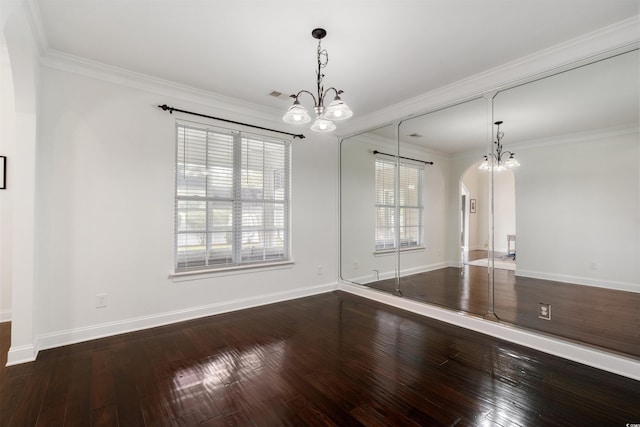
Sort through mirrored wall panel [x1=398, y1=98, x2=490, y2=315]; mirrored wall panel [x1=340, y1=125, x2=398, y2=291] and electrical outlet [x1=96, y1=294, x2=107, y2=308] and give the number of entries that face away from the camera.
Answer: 0

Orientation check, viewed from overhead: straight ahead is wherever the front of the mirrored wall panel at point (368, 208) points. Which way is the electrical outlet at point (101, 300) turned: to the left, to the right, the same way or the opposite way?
to the left

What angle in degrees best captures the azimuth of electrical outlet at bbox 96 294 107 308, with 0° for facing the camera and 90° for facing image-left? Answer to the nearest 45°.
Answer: approximately 0°

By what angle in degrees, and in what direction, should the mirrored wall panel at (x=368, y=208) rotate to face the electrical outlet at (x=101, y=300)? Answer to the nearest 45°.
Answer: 0° — it already faces it

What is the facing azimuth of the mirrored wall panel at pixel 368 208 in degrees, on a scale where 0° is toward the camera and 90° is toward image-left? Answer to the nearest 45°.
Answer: approximately 45°

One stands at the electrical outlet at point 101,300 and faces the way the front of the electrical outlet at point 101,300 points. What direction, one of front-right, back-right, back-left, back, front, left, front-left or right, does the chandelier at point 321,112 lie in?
front-left

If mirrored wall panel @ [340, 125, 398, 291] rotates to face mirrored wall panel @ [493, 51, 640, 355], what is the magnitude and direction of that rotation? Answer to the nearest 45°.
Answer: approximately 90° to its left

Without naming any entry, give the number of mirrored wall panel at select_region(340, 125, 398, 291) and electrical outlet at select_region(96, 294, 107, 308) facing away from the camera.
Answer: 0

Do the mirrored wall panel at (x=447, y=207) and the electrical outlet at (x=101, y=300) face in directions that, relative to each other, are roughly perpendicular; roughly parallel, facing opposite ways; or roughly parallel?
roughly perpendicular

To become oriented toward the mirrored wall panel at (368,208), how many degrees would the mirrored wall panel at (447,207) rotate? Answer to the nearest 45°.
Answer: approximately 45° to its right

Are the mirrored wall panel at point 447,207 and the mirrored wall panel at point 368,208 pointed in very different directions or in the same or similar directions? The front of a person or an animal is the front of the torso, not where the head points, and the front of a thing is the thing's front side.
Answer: same or similar directions

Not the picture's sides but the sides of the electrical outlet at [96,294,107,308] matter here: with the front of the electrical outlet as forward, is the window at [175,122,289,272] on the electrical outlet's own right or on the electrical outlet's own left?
on the electrical outlet's own left

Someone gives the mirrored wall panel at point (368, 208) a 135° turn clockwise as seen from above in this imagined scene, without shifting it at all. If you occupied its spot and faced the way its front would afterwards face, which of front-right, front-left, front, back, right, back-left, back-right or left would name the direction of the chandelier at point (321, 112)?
back

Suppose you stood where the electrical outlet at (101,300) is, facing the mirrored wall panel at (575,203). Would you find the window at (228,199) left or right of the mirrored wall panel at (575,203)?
left

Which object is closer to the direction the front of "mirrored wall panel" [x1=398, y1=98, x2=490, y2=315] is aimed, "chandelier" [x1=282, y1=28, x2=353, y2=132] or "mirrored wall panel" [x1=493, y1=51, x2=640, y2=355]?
the chandelier

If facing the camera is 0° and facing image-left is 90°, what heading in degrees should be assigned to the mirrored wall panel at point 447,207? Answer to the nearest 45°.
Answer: approximately 45°
